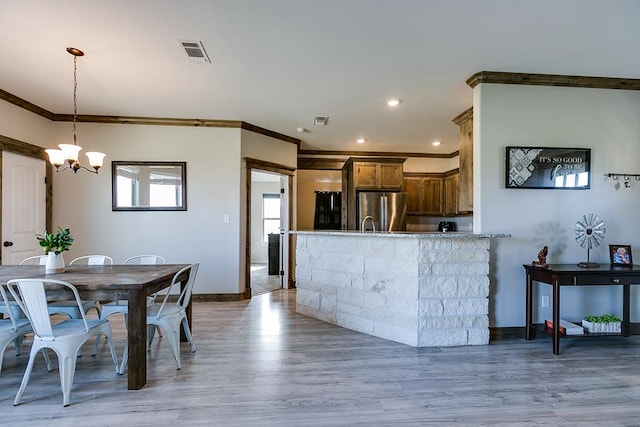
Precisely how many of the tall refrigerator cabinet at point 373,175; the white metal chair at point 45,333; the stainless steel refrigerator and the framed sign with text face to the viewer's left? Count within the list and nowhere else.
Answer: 0

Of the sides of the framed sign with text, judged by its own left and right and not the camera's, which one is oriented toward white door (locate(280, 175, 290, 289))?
right

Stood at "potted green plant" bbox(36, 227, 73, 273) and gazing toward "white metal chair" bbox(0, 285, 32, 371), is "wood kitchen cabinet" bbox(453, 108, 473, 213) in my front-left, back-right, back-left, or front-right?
back-left

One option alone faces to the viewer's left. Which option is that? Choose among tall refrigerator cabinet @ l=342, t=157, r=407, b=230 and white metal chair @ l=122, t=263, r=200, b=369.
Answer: the white metal chair

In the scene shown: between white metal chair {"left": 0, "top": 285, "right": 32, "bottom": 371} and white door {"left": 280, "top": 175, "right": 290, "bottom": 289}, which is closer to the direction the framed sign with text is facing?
the white metal chair

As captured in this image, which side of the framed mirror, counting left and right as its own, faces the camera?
front

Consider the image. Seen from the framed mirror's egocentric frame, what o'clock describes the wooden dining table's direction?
The wooden dining table is roughly at 12 o'clock from the framed mirror.

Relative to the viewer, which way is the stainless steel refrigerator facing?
toward the camera

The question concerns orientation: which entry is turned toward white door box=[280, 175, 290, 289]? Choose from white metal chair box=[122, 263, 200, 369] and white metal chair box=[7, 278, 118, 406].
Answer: white metal chair box=[7, 278, 118, 406]

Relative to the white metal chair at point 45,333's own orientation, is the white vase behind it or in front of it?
in front

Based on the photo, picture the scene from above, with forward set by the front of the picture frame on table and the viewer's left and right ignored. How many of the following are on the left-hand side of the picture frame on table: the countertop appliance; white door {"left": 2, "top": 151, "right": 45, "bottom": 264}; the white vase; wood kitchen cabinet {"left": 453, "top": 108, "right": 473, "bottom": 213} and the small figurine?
0

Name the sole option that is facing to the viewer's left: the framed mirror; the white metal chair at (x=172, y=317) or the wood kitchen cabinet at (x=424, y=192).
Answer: the white metal chair

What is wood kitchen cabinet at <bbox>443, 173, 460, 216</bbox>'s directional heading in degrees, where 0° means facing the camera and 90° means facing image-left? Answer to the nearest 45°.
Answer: approximately 45°

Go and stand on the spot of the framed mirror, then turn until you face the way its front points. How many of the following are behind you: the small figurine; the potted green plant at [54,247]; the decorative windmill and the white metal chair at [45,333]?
0

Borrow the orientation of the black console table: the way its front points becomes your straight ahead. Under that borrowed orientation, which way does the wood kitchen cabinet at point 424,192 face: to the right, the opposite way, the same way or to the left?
the same way

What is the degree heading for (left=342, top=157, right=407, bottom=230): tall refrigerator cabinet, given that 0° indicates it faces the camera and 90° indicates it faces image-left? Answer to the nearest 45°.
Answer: approximately 0°

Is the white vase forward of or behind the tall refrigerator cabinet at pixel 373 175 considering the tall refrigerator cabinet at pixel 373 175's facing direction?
forward

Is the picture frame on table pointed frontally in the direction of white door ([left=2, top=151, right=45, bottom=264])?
no
